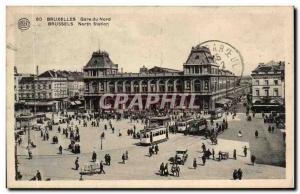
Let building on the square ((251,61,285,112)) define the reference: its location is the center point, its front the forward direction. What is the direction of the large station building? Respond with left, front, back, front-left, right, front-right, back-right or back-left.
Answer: right

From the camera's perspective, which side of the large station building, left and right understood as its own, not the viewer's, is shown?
front

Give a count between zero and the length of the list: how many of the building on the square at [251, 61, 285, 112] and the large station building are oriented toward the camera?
2

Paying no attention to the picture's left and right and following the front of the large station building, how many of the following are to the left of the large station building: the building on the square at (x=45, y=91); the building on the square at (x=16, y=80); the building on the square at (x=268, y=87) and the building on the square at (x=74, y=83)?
1

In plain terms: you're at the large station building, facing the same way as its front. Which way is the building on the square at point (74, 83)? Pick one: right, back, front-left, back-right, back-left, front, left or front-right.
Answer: right
